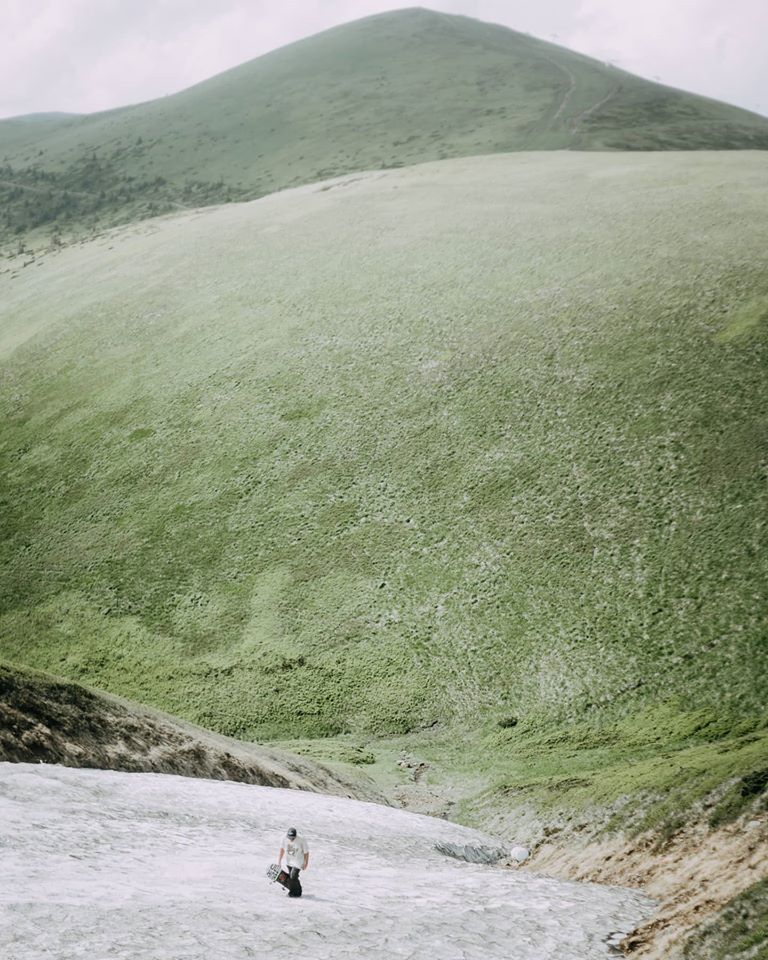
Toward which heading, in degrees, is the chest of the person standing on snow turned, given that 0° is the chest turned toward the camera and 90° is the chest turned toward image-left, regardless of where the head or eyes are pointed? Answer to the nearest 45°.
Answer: approximately 0°
